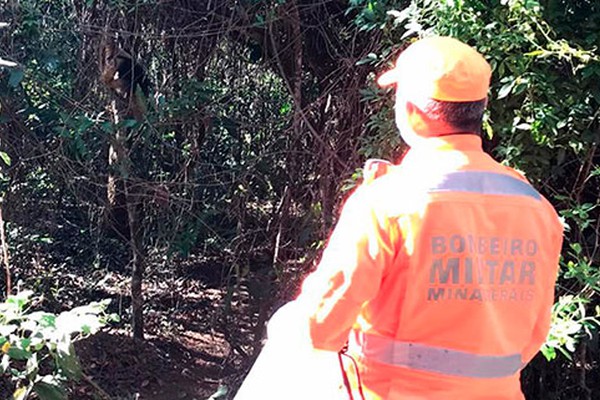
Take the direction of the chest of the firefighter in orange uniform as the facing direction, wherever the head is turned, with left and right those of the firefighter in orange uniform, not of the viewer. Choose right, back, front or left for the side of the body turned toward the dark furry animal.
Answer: front

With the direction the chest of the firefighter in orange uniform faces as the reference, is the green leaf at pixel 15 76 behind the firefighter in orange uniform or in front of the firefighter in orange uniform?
in front

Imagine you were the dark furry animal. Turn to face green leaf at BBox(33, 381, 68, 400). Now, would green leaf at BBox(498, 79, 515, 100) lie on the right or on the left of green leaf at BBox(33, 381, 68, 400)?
left

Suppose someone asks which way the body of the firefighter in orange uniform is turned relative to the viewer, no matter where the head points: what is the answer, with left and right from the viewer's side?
facing away from the viewer and to the left of the viewer

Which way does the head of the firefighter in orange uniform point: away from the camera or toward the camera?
away from the camera

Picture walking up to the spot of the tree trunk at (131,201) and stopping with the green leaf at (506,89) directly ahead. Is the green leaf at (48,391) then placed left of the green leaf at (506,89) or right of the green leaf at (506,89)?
right

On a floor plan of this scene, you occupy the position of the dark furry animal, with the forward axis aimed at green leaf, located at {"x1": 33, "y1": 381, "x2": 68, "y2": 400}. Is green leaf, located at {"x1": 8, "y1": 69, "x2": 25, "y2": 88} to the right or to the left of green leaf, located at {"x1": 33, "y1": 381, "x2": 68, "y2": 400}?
right

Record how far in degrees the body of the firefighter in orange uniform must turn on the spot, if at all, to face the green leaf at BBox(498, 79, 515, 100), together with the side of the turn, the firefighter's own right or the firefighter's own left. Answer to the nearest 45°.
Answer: approximately 45° to the firefighter's own right

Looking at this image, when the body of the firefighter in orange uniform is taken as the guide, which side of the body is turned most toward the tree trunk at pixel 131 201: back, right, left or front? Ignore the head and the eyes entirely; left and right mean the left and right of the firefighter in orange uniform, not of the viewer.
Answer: front
